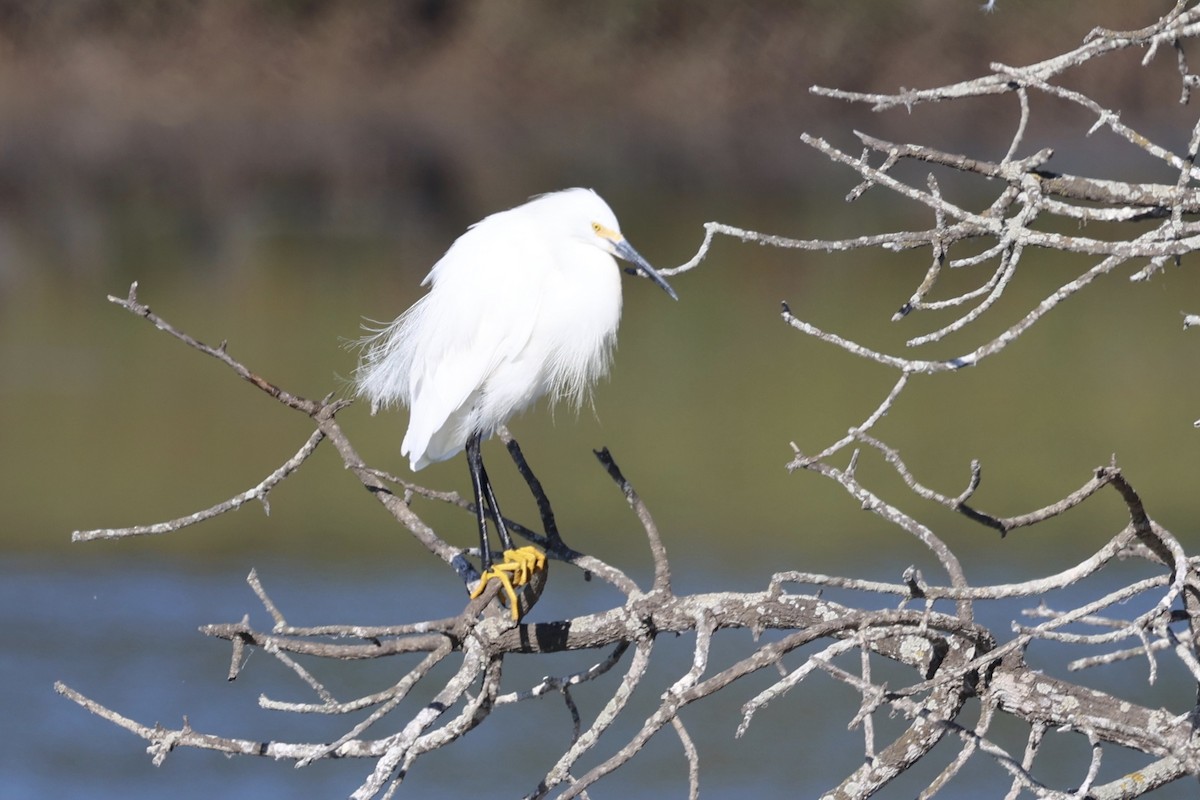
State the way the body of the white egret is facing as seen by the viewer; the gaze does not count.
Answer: to the viewer's right
